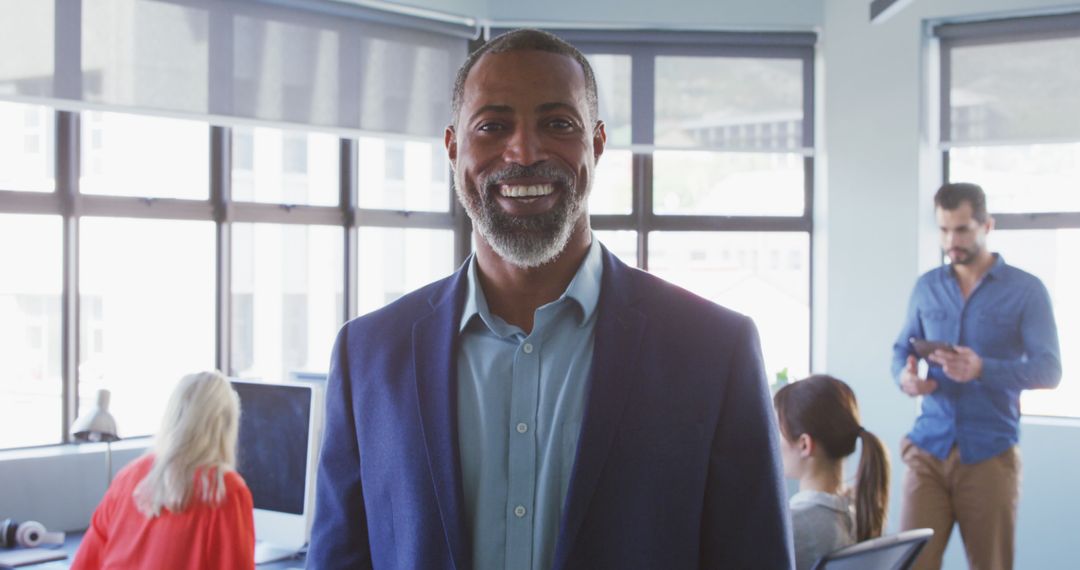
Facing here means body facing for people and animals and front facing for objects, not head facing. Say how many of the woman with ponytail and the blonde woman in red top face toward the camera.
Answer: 0

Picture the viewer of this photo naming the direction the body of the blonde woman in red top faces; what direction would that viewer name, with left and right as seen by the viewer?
facing away from the viewer and to the right of the viewer

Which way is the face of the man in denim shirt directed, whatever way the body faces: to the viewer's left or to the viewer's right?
to the viewer's left

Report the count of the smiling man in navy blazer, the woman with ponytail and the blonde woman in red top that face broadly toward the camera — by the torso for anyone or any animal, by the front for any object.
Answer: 1

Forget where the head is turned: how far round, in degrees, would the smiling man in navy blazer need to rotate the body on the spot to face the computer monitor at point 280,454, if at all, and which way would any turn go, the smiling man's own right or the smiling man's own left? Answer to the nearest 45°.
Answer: approximately 135° to the smiling man's own right

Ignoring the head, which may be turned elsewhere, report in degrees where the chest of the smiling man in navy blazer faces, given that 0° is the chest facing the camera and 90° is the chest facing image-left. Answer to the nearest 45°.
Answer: approximately 0°

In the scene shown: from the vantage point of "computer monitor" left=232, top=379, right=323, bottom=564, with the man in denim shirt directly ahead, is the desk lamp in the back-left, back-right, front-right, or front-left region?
back-left

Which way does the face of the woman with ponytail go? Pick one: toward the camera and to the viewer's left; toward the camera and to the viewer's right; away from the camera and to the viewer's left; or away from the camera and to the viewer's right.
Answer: away from the camera and to the viewer's left

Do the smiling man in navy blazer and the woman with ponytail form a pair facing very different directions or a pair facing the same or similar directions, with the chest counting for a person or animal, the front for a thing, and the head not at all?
very different directions

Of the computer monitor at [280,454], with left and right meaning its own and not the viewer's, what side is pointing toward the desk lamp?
right

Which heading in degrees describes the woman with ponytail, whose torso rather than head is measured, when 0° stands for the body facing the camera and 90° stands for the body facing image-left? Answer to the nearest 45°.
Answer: approximately 135°

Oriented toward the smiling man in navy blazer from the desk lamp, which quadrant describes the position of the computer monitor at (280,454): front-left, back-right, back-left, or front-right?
front-left

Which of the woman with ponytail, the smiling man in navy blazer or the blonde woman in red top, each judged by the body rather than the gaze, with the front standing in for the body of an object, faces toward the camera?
the smiling man in navy blazer

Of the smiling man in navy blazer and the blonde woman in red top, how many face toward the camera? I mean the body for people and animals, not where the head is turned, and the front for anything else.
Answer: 1

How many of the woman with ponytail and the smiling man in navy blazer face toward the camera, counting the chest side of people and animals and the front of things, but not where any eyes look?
1
